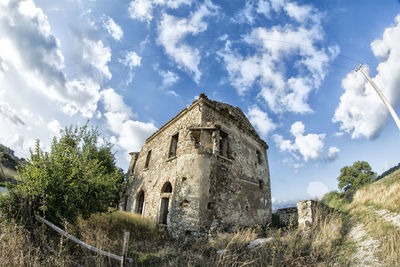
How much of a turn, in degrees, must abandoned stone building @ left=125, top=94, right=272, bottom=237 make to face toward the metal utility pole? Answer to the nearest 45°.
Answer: approximately 90° to its left

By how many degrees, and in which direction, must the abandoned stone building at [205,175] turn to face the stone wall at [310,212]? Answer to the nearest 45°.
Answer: approximately 90° to its left

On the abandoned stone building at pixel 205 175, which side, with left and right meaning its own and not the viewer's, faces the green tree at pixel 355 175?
back

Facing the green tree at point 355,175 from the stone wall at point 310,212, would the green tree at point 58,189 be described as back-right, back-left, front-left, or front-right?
back-left

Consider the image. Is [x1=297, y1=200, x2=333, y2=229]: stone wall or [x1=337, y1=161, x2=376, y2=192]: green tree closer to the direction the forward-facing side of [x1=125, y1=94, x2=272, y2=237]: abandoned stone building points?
the stone wall

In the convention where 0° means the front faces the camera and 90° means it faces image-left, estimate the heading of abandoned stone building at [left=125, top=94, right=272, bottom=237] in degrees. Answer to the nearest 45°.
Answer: approximately 45°
